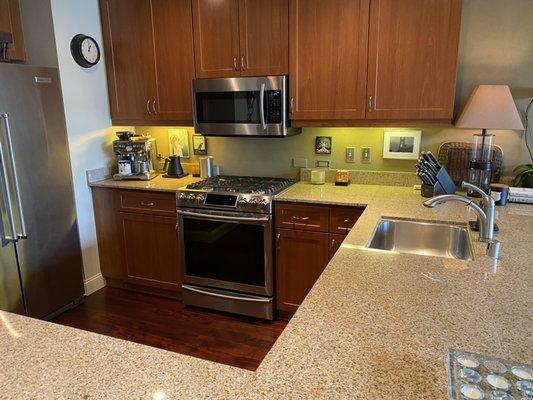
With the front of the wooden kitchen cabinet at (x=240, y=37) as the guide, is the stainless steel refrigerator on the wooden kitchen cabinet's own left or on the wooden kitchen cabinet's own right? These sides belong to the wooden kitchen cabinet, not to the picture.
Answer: on the wooden kitchen cabinet's own right

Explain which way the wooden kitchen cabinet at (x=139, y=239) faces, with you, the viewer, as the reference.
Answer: facing the viewer

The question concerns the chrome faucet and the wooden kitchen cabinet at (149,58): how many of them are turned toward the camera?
1

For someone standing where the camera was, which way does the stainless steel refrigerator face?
facing the viewer and to the right of the viewer

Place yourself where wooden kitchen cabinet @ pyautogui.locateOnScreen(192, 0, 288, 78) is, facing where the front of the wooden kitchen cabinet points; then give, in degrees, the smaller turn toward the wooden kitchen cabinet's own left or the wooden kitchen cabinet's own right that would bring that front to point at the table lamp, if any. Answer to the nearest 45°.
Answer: approximately 45° to the wooden kitchen cabinet's own left

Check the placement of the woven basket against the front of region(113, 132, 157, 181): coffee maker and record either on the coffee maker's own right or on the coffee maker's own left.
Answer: on the coffee maker's own left

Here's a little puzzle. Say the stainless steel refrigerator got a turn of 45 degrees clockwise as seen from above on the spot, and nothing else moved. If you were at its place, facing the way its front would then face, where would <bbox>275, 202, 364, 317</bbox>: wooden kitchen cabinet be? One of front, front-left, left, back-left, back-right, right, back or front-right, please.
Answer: front-left

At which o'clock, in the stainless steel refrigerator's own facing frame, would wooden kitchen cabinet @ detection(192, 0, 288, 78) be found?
The wooden kitchen cabinet is roughly at 11 o'clock from the stainless steel refrigerator.

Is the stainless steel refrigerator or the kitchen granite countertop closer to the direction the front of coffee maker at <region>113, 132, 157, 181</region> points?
the kitchen granite countertop

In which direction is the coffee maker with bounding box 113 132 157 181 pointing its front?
toward the camera

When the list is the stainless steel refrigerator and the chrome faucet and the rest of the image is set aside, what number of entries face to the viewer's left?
1

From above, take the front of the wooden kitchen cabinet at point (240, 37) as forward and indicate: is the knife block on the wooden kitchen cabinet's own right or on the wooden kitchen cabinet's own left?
on the wooden kitchen cabinet's own left

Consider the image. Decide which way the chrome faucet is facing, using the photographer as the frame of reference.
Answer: facing to the left of the viewer
